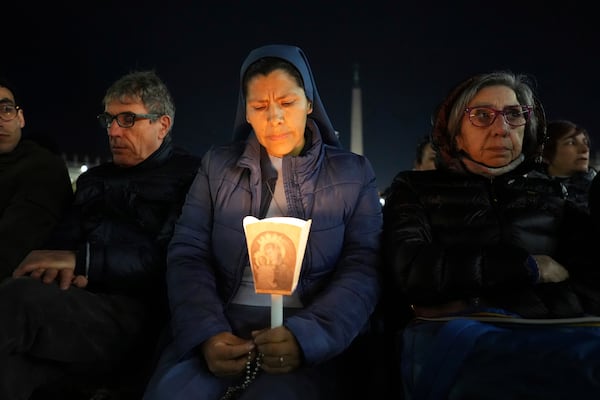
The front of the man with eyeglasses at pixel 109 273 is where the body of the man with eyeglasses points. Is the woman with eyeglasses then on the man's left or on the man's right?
on the man's left

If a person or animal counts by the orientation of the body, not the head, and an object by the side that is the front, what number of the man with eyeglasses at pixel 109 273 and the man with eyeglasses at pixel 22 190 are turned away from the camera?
0

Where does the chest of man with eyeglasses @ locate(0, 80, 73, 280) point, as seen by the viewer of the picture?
toward the camera

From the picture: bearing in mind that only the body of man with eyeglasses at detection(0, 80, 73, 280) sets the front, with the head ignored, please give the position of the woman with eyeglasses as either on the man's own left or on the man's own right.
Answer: on the man's own left

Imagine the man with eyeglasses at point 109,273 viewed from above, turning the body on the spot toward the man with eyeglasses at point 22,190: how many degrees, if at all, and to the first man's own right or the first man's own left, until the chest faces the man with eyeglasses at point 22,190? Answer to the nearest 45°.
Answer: approximately 90° to the first man's own right

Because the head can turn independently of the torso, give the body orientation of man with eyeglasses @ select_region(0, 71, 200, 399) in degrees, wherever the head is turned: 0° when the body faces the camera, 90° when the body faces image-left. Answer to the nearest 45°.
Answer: approximately 45°
